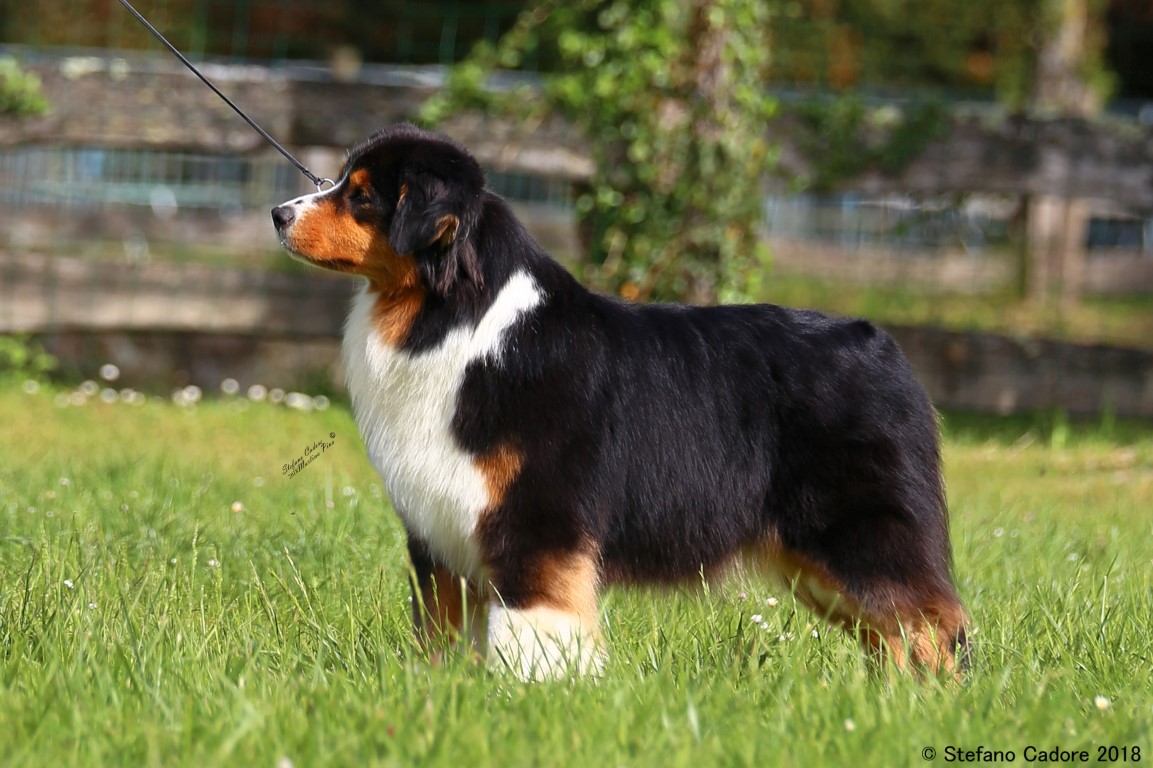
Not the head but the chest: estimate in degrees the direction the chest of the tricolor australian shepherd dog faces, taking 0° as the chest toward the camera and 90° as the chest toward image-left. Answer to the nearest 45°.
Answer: approximately 90°
